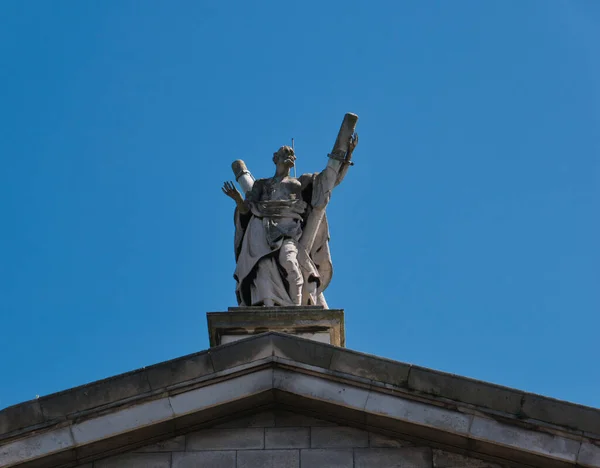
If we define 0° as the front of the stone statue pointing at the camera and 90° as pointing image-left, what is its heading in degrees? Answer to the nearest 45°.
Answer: approximately 0°
